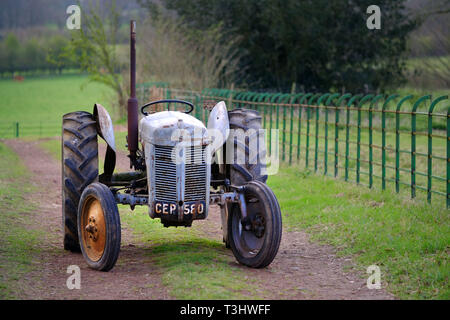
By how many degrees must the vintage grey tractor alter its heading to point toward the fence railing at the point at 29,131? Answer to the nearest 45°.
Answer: approximately 180°

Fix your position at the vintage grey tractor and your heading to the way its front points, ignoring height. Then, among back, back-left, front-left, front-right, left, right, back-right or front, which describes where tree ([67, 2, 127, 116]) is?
back

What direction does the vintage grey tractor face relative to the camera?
toward the camera

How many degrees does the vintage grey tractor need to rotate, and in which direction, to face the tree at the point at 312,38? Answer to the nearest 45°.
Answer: approximately 180°
